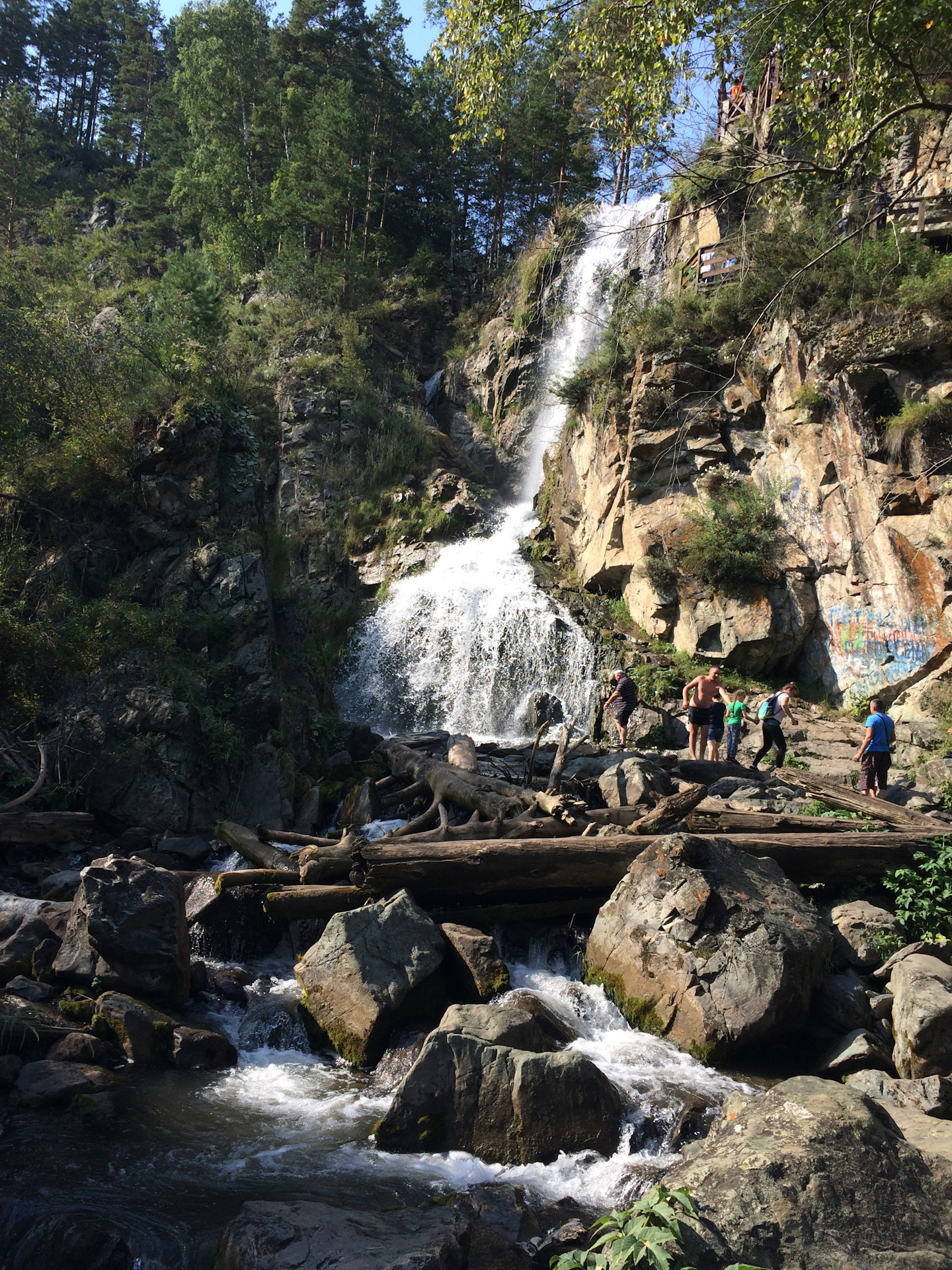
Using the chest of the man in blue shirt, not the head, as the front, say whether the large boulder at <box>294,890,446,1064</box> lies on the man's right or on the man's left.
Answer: on the man's left

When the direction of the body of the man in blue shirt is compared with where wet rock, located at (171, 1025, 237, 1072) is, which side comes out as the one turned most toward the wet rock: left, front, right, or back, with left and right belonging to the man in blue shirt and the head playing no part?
left

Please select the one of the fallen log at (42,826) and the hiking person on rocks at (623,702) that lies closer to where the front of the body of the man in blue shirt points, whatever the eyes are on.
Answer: the hiking person on rocks

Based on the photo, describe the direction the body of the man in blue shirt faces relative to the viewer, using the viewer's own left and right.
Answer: facing away from the viewer and to the left of the viewer

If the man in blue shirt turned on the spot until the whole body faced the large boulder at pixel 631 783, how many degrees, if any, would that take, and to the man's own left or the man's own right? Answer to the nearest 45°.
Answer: approximately 90° to the man's own left

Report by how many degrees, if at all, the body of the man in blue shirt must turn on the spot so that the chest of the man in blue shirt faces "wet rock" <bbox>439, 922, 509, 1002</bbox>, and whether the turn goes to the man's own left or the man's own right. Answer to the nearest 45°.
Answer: approximately 90° to the man's own left

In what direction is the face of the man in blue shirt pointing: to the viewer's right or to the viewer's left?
to the viewer's left

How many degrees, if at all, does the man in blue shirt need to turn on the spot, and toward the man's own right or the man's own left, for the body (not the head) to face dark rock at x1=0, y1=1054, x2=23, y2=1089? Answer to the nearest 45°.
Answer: approximately 90° to the man's own left

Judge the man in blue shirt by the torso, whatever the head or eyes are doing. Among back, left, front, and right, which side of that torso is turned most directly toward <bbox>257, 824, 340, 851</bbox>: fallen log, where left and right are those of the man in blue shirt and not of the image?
left

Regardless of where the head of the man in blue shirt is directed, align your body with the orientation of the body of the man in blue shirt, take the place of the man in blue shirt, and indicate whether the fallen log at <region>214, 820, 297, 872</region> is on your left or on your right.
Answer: on your left

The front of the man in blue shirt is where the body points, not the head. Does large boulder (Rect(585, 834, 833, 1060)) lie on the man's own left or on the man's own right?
on the man's own left
